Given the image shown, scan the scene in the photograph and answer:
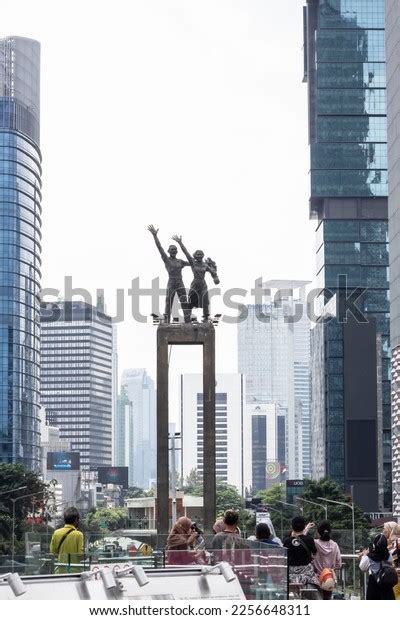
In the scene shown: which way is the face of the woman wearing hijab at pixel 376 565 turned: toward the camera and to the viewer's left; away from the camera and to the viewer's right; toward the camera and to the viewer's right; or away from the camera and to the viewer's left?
away from the camera and to the viewer's left

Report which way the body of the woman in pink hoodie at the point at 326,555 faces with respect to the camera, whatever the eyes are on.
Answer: away from the camera

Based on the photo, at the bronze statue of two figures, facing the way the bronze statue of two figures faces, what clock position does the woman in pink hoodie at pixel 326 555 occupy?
The woman in pink hoodie is roughly at 12 o'clock from the bronze statue of two figures.

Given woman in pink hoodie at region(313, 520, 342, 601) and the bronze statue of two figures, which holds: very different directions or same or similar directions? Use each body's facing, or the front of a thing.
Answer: very different directions

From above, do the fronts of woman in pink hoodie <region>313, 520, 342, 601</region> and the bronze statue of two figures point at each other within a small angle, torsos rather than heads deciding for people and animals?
yes

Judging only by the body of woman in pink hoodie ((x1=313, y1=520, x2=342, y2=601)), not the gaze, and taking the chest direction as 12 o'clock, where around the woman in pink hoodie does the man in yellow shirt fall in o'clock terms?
The man in yellow shirt is roughly at 9 o'clock from the woman in pink hoodie.

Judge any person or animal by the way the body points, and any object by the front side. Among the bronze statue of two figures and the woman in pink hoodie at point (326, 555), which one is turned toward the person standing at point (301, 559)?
the bronze statue of two figures

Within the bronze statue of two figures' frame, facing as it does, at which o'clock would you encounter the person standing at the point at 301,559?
The person standing is roughly at 12 o'clock from the bronze statue of two figures.

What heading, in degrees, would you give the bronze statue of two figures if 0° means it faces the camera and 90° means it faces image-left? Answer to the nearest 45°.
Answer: approximately 0°
